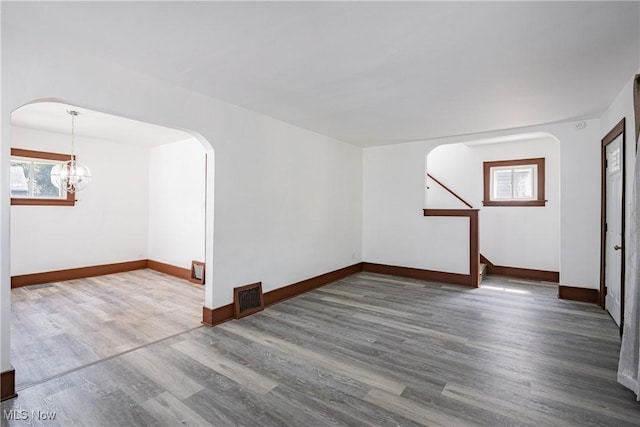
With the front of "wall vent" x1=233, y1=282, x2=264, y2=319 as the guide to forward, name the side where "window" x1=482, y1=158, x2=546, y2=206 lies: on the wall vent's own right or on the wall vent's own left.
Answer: on the wall vent's own left

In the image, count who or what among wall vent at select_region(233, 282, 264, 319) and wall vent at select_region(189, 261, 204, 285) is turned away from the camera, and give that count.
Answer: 0

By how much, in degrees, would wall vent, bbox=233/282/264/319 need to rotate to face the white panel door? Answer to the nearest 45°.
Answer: approximately 45° to its left

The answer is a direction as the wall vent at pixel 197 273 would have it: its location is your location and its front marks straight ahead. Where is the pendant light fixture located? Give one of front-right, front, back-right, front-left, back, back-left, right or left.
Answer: front-right

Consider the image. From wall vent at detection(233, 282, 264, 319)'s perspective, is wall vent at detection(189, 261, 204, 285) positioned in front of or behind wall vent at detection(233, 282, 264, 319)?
behind

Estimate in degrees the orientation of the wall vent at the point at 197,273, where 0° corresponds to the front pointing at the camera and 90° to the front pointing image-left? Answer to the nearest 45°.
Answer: approximately 45°

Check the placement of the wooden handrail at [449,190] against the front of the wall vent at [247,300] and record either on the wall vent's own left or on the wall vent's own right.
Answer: on the wall vent's own left

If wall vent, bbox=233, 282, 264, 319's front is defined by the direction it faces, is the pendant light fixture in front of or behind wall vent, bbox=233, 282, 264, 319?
behind

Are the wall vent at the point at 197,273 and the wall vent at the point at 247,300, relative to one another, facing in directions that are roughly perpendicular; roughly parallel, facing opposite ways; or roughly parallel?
roughly perpendicular

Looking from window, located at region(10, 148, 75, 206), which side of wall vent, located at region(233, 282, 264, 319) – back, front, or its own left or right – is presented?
back

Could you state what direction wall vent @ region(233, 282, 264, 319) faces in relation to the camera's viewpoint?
facing the viewer and to the right of the viewer

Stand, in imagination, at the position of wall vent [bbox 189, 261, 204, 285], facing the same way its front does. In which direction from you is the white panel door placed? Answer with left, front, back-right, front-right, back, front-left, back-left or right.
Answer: left

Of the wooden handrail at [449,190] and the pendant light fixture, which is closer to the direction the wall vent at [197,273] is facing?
the pendant light fixture
